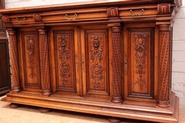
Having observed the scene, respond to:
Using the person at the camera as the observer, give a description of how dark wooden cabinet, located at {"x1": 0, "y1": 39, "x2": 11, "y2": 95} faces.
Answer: facing the viewer and to the right of the viewer

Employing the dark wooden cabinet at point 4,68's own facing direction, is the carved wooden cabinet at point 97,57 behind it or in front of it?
in front
